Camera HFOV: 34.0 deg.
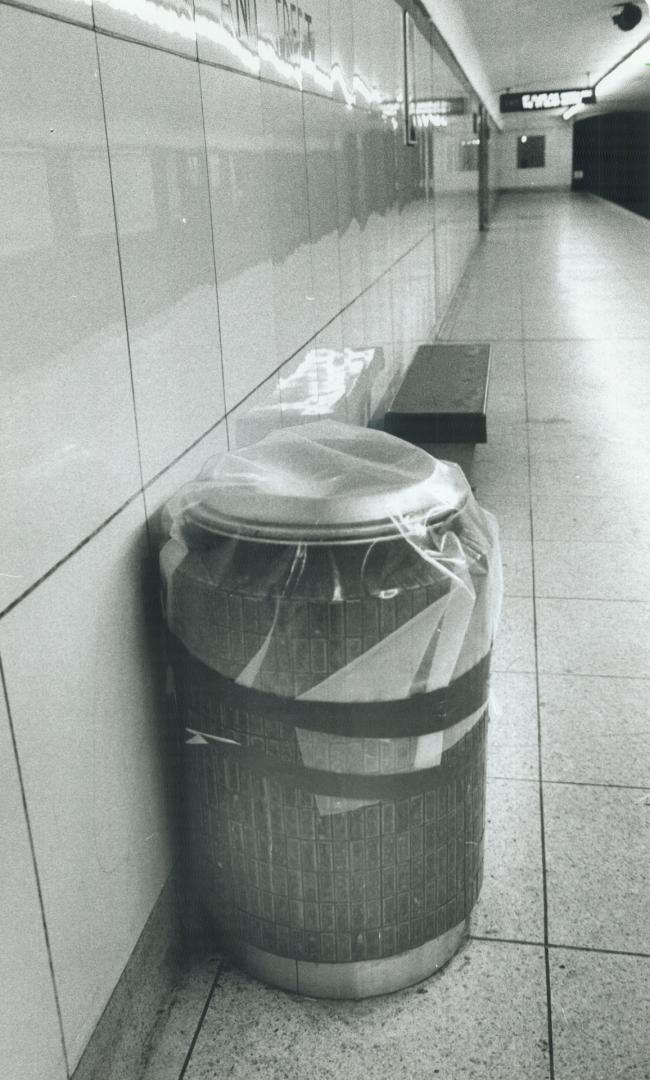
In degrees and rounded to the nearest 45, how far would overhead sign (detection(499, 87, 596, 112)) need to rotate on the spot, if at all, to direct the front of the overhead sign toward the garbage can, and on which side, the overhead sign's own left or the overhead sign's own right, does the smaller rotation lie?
0° — it already faces it

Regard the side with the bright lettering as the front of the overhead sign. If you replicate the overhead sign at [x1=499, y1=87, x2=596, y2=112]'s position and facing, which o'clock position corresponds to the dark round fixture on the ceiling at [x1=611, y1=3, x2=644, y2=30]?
The dark round fixture on the ceiling is roughly at 12 o'clock from the overhead sign.

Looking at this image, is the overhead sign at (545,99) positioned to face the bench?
yes
